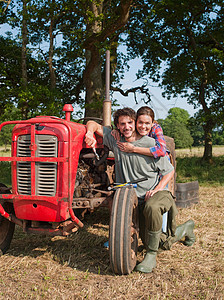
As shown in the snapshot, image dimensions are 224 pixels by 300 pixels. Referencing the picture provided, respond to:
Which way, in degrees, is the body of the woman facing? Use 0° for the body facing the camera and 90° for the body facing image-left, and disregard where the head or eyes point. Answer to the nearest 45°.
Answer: approximately 45°

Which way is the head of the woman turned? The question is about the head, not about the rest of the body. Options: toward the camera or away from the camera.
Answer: toward the camera

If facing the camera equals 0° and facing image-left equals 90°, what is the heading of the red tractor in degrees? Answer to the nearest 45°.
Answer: approximately 45°

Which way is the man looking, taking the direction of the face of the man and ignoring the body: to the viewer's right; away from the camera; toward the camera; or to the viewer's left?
toward the camera
